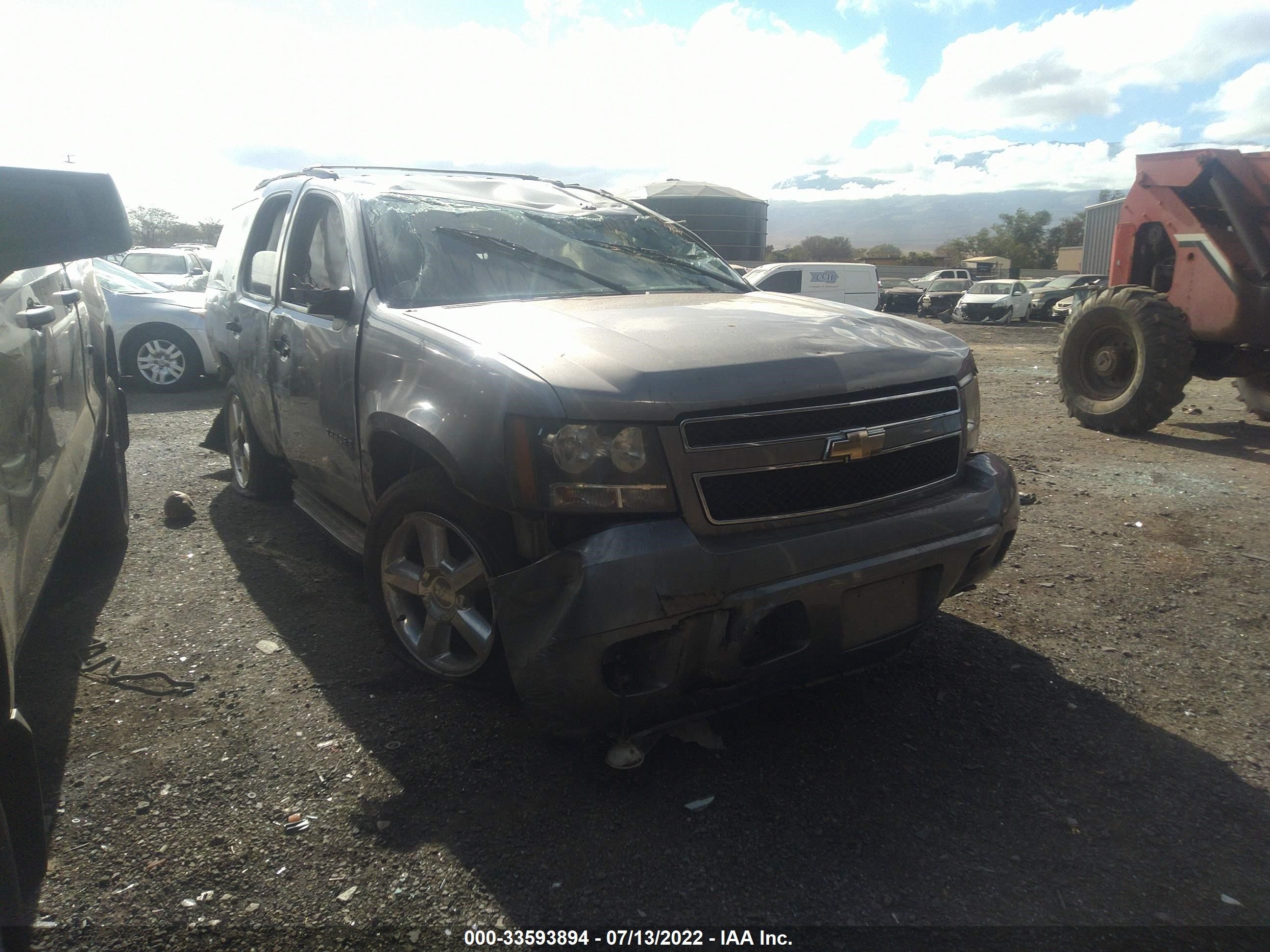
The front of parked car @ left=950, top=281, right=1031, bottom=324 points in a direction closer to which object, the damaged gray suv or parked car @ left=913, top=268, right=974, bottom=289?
the damaged gray suv

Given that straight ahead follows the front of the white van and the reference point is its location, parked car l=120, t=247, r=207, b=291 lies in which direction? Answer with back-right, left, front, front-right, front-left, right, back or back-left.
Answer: front-left

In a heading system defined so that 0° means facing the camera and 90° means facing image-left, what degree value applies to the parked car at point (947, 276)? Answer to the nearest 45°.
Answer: approximately 45°

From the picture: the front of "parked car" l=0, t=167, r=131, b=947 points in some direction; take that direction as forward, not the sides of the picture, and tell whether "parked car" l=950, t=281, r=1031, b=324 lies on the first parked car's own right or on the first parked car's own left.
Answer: on the first parked car's own left

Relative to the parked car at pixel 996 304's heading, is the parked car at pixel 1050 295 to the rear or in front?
to the rear

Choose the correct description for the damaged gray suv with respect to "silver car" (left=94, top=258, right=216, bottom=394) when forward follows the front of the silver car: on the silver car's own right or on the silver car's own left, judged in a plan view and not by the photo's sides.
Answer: on the silver car's own right

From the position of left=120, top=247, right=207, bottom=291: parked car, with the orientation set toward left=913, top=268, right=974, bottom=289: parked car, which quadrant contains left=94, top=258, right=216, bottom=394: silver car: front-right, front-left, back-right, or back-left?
back-right

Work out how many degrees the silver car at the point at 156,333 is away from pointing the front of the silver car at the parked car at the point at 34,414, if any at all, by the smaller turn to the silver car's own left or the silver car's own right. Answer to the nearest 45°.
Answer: approximately 90° to the silver car's own right

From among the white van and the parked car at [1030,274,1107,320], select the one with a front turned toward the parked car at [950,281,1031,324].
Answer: the parked car at [1030,274,1107,320]
